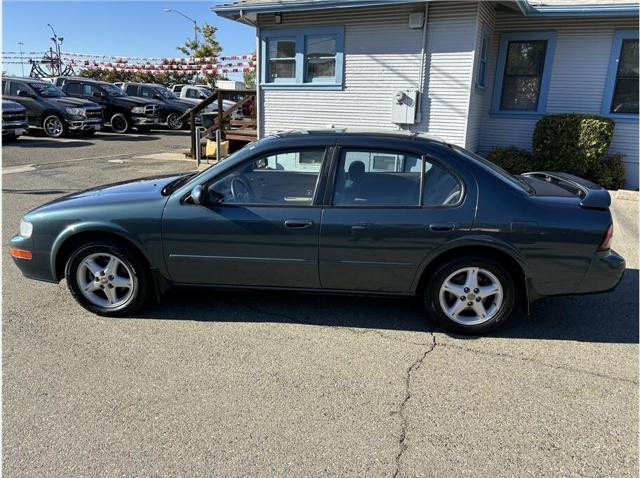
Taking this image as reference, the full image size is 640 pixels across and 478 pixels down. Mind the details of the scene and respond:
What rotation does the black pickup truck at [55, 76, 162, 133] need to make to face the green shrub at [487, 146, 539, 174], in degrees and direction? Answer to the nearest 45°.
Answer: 0° — it already faces it

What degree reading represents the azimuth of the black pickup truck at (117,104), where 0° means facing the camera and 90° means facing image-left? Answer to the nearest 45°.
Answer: approximately 315°

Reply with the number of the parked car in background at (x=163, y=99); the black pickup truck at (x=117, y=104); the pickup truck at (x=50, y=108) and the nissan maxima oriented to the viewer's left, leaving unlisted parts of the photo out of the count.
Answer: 1

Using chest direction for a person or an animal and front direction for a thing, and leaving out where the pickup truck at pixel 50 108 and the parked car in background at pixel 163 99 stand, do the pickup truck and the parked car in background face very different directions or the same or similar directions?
same or similar directions

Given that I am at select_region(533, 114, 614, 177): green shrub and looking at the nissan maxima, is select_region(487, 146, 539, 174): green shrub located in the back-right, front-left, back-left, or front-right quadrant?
front-right

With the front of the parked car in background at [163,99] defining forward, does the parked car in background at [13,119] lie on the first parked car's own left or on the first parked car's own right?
on the first parked car's own right

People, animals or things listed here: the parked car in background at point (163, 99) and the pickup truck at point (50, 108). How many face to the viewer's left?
0

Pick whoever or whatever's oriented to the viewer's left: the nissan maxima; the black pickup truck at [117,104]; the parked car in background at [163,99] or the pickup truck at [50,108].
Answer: the nissan maxima

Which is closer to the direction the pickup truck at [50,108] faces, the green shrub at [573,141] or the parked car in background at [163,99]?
the green shrub

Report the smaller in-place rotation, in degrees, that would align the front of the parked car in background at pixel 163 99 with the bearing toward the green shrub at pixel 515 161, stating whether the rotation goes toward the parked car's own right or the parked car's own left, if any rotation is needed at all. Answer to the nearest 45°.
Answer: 0° — it already faces it

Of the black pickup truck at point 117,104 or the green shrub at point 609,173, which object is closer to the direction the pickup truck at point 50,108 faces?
the green shrub

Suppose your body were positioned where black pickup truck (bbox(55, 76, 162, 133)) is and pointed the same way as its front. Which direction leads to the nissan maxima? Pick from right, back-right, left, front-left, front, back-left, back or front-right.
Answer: front-right

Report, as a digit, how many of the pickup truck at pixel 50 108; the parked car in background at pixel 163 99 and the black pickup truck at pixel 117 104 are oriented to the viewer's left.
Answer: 0

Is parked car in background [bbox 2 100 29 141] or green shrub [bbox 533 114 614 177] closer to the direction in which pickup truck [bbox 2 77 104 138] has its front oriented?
the green shrub

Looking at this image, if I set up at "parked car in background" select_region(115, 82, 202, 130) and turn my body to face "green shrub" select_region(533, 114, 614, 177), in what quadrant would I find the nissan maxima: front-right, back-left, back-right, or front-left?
front-right

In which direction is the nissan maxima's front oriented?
to the viewer's left
